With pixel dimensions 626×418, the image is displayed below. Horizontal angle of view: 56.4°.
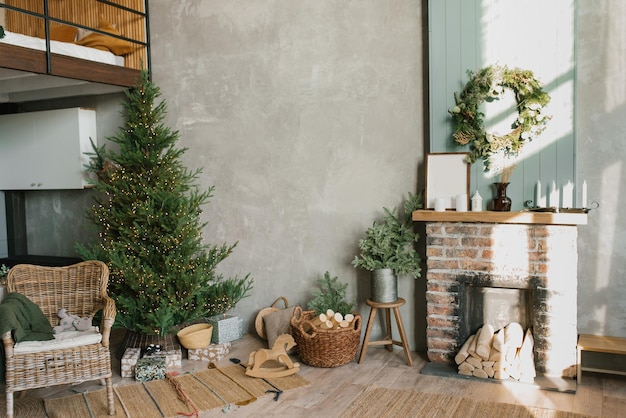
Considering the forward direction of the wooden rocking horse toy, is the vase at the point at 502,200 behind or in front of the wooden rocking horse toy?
in front

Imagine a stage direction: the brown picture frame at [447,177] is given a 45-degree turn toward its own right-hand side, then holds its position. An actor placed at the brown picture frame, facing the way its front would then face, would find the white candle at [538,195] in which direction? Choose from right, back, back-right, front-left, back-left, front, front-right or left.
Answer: back-left

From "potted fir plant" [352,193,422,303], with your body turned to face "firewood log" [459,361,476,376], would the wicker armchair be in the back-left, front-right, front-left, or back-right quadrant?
back-right

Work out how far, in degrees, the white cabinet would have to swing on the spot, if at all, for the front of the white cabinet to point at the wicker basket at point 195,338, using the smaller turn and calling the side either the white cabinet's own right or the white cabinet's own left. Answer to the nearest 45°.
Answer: approximately 90° to the white cabinet's own left

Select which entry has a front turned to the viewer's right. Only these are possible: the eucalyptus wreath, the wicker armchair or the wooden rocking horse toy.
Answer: the wooden rocking horse toy

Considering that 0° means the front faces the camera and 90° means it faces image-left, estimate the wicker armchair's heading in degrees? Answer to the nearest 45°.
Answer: approximately 0°

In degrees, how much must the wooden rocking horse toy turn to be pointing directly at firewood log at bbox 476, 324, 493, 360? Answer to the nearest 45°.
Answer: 0° — it already faces it

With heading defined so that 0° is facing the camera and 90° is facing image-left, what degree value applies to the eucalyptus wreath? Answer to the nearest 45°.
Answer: approximately 0°

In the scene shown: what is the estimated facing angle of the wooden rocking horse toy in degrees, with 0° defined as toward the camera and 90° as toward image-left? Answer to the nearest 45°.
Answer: approximately 270°

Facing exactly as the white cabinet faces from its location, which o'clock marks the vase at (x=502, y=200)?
The vase is roughly at 9 o'clock from the white cabinet.
